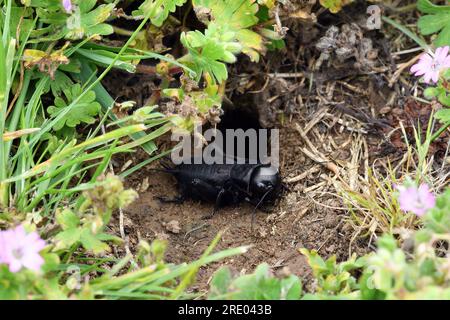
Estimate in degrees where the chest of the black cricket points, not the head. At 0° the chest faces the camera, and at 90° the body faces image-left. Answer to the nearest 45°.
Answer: approximately 270°

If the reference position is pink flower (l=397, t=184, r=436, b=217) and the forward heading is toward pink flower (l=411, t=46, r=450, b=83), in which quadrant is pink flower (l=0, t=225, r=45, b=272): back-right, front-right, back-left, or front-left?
back-left

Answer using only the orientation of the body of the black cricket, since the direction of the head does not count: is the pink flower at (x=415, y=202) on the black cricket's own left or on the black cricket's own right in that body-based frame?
on the black cricket's own right

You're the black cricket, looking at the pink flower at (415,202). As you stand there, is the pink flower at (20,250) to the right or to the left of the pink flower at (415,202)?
right

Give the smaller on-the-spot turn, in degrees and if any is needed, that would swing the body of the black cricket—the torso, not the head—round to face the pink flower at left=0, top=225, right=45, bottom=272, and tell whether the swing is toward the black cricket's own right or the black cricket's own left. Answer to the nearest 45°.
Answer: approximately 135° to the black cricket's own right
